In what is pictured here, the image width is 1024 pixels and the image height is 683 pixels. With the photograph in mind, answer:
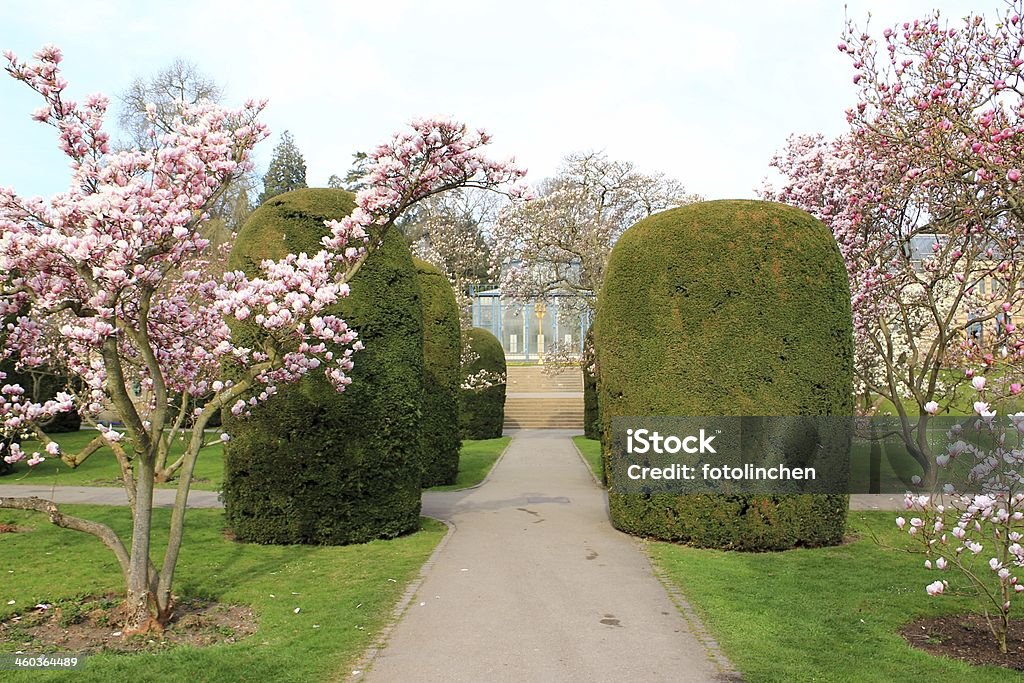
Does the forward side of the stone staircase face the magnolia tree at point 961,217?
yes

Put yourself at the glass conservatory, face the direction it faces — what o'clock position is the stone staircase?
The stone staircase is roughly at 12 o'clock from the glass conservatory.

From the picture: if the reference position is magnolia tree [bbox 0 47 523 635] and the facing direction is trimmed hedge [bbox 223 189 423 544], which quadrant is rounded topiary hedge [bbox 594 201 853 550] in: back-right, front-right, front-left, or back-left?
front-right

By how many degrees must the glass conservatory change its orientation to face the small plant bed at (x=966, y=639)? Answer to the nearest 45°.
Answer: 0° — it already faces it

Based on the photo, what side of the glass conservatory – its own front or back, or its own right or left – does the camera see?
front

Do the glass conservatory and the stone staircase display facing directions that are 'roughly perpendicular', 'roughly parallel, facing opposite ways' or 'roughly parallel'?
roughly parallel

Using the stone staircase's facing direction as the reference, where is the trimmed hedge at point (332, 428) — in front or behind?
in front

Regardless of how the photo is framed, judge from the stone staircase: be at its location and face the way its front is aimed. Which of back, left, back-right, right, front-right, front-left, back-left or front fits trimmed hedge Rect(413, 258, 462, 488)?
front

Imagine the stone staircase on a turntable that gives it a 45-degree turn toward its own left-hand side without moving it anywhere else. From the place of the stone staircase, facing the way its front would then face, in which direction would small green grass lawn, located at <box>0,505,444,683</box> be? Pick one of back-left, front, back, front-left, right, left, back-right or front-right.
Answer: front-right

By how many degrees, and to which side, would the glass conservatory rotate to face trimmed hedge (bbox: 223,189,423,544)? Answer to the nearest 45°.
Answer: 0° — it already faces it

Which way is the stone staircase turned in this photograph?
toward the camera

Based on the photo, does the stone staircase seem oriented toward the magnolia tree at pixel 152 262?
yes

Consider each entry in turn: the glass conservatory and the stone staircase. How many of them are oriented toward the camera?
2

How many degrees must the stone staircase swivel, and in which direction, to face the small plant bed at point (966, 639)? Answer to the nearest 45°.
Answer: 0° — it already faces it

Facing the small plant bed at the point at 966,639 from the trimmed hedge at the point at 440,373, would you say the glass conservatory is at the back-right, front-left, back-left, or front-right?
back-left

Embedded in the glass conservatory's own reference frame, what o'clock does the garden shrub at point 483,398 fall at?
The garden shrub is roughly at 12 o'clock from the glass conservatory.

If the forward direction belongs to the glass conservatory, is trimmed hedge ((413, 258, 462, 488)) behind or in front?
in front
